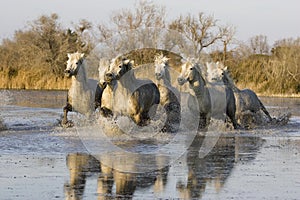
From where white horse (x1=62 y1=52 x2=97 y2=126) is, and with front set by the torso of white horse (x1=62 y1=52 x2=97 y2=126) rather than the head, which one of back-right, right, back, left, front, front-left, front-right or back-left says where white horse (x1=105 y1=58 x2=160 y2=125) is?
left

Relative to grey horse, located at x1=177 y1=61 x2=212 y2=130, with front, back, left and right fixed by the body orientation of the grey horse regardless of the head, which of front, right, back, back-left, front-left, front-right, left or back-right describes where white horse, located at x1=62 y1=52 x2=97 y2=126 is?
front-right

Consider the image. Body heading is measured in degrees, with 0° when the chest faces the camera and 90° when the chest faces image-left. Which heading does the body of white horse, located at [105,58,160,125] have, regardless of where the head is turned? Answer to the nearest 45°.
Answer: approximately 45°

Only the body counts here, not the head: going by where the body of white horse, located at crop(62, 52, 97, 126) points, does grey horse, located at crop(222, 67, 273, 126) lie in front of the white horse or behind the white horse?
behind

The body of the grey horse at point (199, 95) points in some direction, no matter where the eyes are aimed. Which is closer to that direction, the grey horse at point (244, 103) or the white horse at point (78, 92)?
the white horse

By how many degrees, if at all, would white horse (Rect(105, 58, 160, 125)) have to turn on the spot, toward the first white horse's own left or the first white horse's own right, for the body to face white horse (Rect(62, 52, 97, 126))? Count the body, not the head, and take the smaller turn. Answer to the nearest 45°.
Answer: approximately 90° to the first white horse's own right
